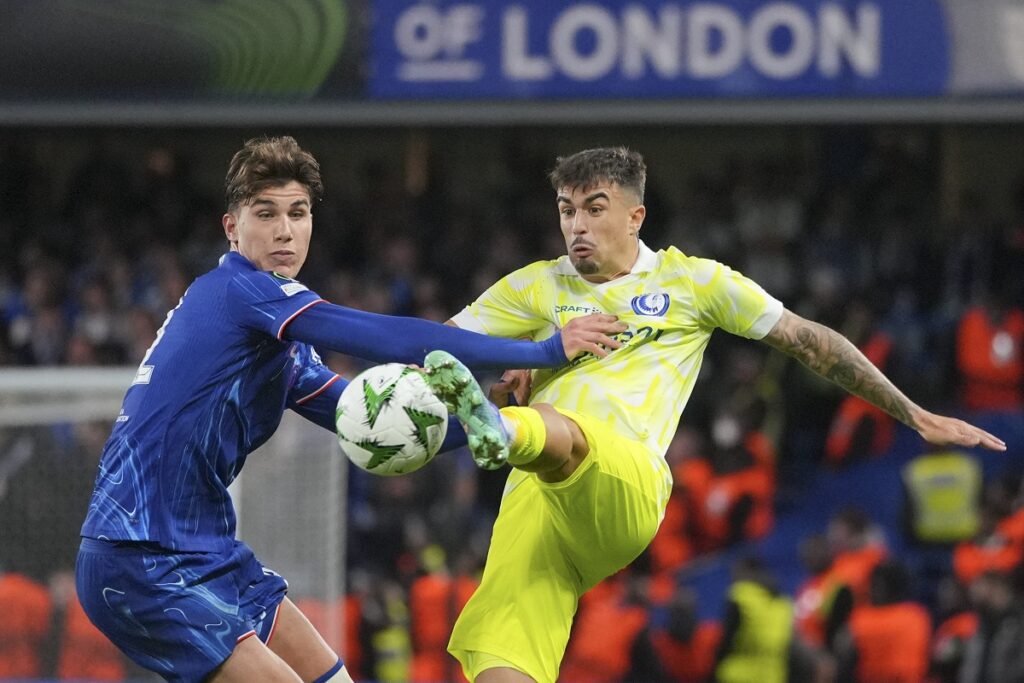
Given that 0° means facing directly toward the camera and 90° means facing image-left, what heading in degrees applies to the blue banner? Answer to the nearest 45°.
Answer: approximately 0°

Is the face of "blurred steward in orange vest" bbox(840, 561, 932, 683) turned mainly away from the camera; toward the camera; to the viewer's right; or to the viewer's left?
away from the camera

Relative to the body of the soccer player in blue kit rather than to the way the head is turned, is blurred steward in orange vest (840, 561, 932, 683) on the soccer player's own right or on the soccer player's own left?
on the soccer player's own left

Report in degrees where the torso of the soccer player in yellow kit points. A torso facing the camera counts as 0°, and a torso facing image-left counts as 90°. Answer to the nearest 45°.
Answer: approximately 45°

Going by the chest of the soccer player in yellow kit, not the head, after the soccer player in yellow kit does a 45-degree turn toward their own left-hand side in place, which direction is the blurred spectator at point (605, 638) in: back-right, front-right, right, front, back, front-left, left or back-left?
back

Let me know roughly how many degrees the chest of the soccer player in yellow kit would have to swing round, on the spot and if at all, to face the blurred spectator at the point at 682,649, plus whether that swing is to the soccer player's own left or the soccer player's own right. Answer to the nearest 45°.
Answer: approximately 135° to the soccer player's own right

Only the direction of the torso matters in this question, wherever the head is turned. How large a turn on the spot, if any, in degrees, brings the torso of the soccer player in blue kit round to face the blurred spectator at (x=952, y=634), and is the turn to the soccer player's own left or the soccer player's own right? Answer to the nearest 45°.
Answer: approximately 45° to the soccer player's own left

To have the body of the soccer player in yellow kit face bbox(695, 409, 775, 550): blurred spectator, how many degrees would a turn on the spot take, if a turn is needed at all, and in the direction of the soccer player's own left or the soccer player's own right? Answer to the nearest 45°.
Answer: approximately 135° to the soccer player's own right
